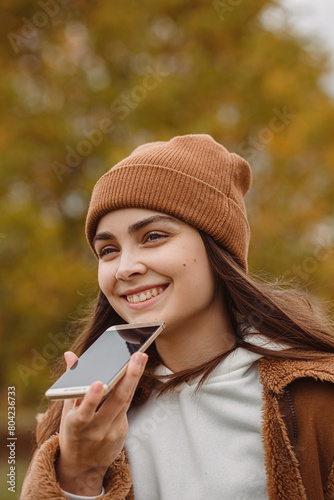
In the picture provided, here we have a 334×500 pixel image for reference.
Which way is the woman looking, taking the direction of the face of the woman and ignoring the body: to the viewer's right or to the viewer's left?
to the viewer's left

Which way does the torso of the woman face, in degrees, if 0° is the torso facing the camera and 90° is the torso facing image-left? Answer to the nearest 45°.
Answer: approximately 45°
